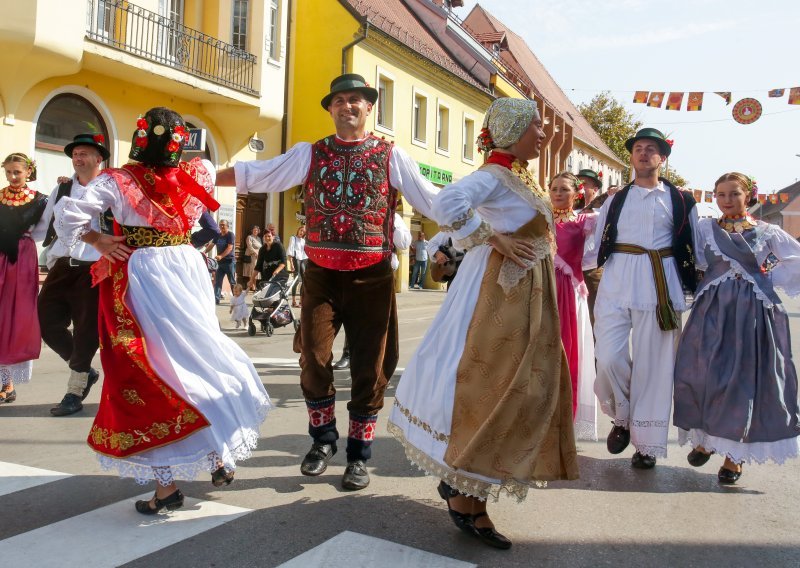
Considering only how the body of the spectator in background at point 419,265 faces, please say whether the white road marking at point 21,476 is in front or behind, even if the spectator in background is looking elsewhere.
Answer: in front

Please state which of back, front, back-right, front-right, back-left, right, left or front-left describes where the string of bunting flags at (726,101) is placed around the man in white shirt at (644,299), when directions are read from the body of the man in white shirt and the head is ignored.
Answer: back

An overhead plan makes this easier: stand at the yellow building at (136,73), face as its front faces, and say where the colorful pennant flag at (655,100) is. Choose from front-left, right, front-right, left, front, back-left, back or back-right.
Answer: front-left

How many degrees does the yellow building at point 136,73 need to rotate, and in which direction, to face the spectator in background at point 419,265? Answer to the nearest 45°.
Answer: approximately 90° to its left

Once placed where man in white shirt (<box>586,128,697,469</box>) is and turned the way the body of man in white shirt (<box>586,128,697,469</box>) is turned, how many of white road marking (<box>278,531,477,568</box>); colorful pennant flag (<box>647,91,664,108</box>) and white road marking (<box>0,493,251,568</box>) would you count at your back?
1

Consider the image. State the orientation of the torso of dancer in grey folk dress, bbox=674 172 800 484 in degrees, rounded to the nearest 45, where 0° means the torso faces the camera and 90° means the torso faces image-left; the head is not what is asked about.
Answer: approximately 0°

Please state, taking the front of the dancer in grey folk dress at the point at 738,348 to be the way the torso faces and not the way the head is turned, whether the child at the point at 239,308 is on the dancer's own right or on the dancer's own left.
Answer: on the dancer's own right

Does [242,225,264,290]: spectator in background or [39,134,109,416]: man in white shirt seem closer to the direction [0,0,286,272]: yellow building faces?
the man in white shirt

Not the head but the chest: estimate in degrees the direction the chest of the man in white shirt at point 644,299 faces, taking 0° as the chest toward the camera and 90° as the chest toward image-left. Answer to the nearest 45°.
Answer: approximately 0°
